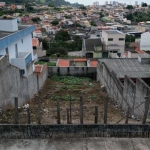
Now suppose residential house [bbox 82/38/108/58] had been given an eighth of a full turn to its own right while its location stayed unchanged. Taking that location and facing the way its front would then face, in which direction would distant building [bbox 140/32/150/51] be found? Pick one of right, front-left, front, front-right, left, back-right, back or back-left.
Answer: back

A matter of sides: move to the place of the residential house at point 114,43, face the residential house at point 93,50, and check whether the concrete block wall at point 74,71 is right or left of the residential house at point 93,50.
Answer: left

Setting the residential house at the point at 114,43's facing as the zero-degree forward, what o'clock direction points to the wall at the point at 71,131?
The wall is roughly at 12 o'clock from the residential house.

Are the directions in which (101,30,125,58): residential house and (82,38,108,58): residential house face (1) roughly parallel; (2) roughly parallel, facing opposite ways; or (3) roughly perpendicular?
roughly parallel

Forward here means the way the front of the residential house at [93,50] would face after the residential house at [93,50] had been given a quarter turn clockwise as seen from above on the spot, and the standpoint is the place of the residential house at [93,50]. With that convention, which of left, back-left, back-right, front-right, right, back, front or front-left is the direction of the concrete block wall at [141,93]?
left

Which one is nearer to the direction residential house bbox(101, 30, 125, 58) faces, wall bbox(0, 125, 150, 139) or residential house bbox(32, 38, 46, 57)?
the wall

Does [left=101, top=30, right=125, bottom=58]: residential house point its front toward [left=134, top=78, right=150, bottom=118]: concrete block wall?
yes

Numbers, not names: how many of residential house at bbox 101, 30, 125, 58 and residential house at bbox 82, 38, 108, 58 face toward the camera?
2

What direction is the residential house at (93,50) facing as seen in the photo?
toward the camera

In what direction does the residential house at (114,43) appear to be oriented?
toward the camera

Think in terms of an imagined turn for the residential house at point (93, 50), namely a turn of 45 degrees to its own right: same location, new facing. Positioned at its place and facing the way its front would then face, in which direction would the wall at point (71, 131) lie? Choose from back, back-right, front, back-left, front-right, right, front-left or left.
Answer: front-left
